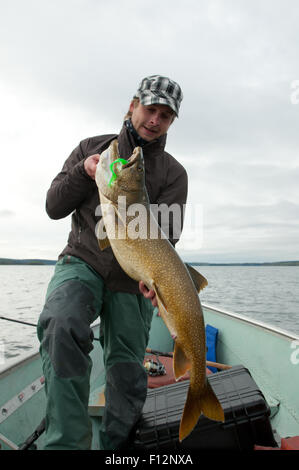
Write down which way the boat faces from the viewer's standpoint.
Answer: facing away from the viewer
